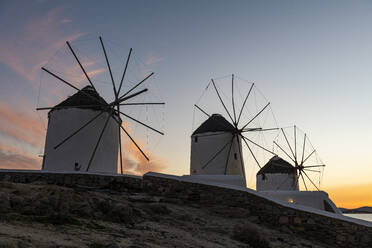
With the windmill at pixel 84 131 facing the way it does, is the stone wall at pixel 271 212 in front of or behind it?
in front

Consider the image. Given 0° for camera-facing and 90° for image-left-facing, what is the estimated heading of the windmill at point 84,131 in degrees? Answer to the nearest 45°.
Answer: approximately 315°
